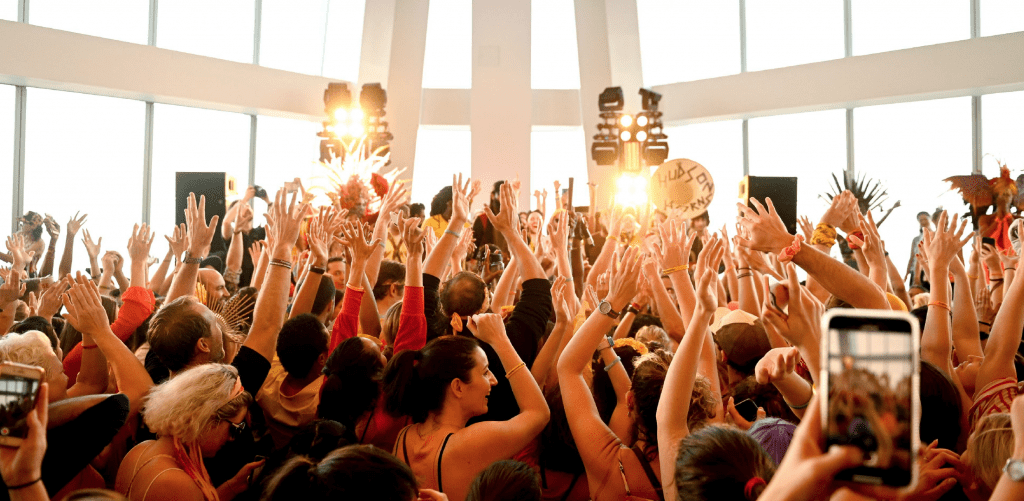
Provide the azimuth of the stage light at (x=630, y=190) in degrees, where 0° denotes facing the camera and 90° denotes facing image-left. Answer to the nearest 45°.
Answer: approximately 0°

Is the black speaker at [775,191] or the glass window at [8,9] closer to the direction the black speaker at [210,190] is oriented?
the black speaker

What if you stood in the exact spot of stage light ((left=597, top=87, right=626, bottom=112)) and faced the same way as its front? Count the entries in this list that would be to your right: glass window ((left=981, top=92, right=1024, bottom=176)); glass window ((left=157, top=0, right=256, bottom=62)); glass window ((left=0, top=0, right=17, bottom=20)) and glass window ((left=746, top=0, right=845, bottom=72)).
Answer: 2

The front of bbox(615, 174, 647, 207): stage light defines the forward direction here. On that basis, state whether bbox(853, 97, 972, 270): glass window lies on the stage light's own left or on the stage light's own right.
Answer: on the stage light's own left

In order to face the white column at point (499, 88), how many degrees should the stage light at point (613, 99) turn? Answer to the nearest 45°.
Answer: approximately 135° to its right

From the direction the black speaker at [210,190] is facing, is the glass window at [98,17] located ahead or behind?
behind

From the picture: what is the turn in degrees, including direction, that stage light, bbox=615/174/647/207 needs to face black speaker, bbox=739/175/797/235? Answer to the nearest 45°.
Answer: approximately 45° to its left

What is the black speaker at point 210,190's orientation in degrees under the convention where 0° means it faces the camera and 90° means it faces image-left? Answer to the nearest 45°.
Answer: approximately 0°

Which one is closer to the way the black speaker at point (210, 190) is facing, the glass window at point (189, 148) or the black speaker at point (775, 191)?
the black speaker
